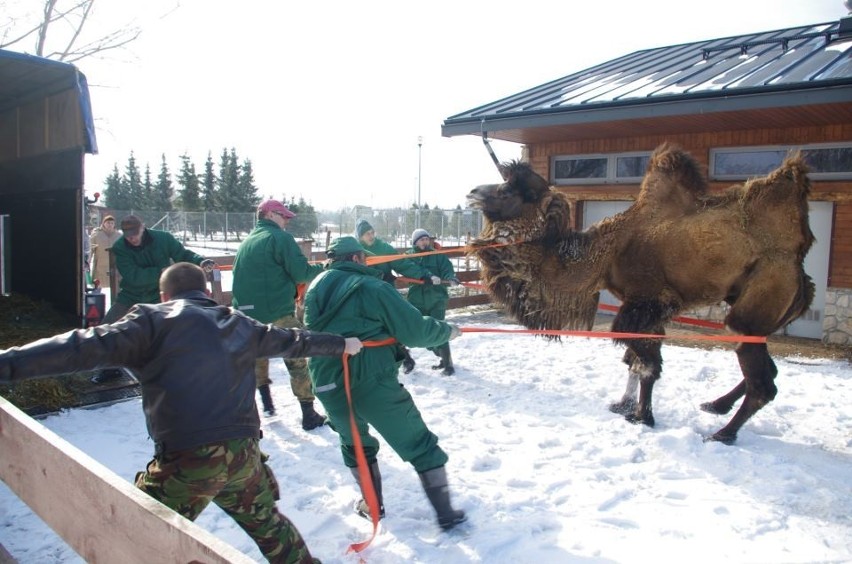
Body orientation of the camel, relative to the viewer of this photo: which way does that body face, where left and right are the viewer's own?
facing to the left of the viewer

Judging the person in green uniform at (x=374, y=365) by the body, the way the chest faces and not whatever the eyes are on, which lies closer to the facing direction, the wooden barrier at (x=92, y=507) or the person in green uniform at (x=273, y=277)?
the person in green uniform

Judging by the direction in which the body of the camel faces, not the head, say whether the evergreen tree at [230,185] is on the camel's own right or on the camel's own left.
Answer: on the camel's own right

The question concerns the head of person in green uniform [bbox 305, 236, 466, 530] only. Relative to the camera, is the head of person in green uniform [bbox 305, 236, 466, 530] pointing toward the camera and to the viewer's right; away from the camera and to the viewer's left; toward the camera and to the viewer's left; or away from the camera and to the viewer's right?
away from the camera and to the viewer's right

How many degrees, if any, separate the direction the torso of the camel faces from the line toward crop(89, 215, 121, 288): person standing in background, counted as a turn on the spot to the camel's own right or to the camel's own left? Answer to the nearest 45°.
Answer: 0° — it already faces them

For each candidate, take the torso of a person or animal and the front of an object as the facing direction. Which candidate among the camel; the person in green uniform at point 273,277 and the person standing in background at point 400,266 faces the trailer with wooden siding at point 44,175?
the camel

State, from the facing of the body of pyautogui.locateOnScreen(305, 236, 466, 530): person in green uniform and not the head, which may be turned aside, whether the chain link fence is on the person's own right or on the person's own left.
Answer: on the person's own left

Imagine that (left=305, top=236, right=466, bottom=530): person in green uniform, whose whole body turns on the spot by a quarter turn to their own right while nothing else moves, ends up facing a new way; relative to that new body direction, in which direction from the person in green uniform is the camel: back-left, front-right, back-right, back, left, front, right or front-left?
left

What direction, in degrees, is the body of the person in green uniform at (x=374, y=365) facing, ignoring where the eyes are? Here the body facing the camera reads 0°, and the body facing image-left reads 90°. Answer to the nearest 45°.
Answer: approximately 225°

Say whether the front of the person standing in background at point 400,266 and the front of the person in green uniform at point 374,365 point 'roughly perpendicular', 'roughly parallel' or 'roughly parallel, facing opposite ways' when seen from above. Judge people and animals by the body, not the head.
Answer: roughly perpendicular

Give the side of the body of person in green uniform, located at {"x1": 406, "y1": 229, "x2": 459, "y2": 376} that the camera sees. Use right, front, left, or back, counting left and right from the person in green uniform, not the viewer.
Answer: front

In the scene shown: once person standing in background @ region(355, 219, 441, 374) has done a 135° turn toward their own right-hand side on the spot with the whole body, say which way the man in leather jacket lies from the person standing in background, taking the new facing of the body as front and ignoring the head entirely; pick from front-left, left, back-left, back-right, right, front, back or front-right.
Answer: left

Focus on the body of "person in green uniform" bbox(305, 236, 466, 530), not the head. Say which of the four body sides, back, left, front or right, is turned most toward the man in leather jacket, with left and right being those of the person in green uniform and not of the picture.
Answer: back

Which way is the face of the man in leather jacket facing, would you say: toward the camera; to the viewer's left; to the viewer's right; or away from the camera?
away from the camera

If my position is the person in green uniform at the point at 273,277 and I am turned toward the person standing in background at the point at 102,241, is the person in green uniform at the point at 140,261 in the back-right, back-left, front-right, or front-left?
front-left
